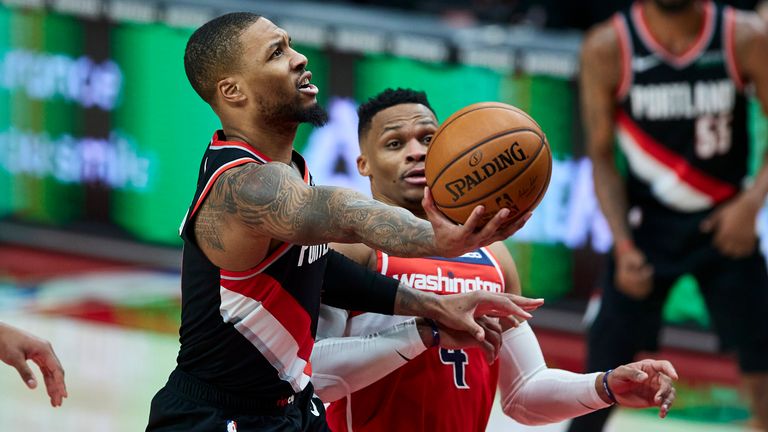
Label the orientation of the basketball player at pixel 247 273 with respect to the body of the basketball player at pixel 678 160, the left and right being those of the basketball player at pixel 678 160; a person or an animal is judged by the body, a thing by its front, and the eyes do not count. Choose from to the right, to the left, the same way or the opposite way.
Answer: to the left

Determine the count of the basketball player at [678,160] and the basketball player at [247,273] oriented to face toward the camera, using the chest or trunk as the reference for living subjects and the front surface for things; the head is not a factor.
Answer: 1

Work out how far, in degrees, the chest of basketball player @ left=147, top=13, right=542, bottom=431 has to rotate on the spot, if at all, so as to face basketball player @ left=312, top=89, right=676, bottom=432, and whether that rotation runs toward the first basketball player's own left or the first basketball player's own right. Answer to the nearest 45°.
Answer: approximately 45° to the first basketball player's own left

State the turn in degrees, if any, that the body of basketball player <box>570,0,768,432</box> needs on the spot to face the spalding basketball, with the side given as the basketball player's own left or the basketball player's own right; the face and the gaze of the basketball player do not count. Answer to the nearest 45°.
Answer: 0° — they already face it

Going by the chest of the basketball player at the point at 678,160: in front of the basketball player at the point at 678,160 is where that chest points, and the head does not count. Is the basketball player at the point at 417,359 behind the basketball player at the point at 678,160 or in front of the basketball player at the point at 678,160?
in front

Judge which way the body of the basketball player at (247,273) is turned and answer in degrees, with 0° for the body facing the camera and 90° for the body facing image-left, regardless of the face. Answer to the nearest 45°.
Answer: approximately 270°

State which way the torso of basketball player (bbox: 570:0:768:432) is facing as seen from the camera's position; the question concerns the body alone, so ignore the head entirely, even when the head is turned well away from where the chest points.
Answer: toward the camera

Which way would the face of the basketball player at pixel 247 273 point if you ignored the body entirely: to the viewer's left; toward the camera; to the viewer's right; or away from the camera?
to the viewer's right

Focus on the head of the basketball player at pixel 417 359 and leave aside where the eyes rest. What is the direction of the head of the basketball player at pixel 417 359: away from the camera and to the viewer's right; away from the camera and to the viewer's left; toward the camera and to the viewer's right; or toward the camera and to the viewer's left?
toward the camera and to the viewer's right
